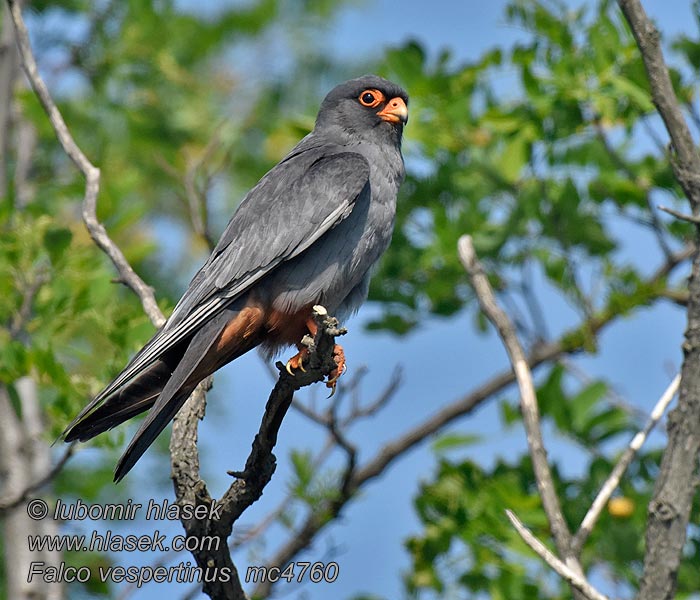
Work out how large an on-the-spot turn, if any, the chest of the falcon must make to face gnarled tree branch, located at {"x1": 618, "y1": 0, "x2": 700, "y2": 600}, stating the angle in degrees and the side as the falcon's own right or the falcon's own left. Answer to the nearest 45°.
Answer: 0° — it already faces it

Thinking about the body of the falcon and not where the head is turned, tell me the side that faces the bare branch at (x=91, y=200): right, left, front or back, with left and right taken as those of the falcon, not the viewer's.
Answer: back

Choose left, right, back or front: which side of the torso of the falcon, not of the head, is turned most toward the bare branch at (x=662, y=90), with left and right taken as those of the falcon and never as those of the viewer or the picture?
front

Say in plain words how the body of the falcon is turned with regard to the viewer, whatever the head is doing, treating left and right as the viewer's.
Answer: facing to the right of the viewer
